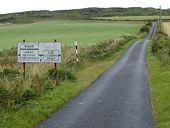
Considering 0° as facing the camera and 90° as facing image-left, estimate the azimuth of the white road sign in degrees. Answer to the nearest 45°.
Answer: approximately 0°
